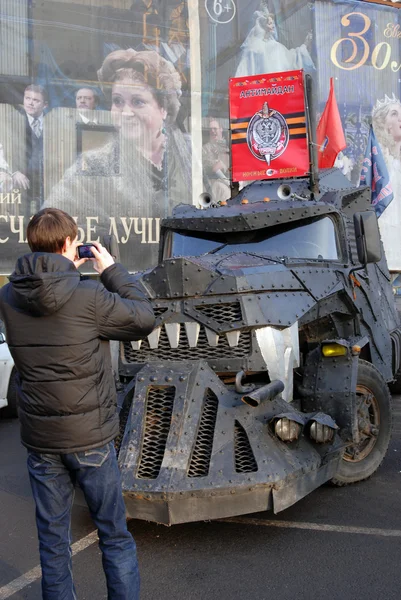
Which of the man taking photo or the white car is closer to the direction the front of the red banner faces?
the man taking photo

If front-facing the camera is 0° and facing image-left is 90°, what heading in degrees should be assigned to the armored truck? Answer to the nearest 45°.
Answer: approximately 45°

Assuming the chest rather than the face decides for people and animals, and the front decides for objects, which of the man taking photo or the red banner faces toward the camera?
the red banner

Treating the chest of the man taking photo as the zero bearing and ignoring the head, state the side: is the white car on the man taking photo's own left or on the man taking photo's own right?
on the man taking photo's own left

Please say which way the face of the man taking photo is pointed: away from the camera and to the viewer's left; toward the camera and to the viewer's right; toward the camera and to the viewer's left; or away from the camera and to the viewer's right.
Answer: away from the camera and to the viewer's right

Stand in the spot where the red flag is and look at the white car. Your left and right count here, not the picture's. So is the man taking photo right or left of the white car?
left

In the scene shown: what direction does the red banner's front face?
toward the camera

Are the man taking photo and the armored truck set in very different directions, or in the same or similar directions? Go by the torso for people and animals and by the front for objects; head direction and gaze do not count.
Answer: very different directions

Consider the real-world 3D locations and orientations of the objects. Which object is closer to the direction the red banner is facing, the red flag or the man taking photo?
the man taking photo

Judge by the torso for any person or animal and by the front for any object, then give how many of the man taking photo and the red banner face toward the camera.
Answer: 1

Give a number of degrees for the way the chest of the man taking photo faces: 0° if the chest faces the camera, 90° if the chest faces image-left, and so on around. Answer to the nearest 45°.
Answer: approximately 225°

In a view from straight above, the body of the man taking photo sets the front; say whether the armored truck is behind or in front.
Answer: in front

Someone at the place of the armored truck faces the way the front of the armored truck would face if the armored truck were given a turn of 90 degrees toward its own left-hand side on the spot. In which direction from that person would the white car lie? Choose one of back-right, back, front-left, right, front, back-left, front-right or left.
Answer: back

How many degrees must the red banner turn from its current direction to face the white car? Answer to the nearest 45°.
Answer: approximately 90° to its right
